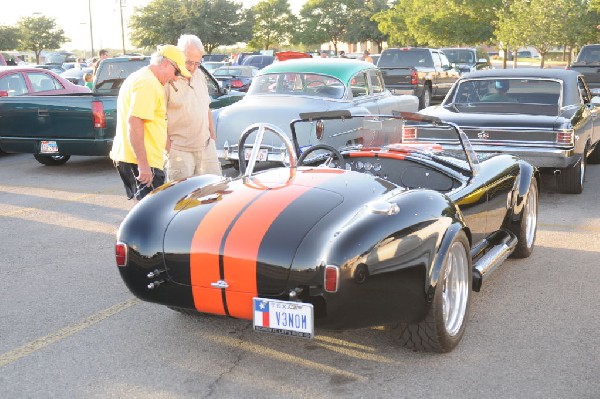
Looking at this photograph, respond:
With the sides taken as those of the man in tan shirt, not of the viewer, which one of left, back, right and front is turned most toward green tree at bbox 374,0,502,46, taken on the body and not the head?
back

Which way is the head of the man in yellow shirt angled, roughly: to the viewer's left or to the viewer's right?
to the viewer's right

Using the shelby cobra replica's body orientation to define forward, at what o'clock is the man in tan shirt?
The man in tan shirt is roughly at 10 o'clock from the shelby cobra replica.

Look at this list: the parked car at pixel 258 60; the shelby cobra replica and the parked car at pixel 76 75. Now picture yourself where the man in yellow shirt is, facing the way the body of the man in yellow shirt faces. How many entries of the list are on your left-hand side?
2

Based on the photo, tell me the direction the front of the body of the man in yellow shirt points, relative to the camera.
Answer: to the viewer's right

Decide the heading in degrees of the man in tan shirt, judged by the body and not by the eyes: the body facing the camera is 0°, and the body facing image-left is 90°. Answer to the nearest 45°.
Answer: approximately 0°

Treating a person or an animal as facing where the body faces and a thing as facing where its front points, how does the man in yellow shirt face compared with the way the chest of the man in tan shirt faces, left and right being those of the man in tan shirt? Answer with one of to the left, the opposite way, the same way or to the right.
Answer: to the left

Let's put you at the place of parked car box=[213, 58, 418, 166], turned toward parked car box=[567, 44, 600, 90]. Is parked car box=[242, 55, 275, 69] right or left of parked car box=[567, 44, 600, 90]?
left

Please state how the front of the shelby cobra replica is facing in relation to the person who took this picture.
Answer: facing away from the viewer and to the right of the viewer

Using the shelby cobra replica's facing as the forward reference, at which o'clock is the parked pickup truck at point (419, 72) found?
The parked pickup truck is roughly at 11 o'clock from the shelby cobra replica.

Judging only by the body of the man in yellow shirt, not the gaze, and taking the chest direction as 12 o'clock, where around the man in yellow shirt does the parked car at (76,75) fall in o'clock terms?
The parked car is roughly at 9 o'clock from the man in yellow shirt.
